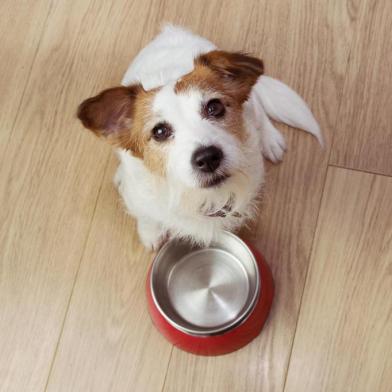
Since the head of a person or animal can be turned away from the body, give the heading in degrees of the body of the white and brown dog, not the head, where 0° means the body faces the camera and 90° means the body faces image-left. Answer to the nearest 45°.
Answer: approximately 0°
